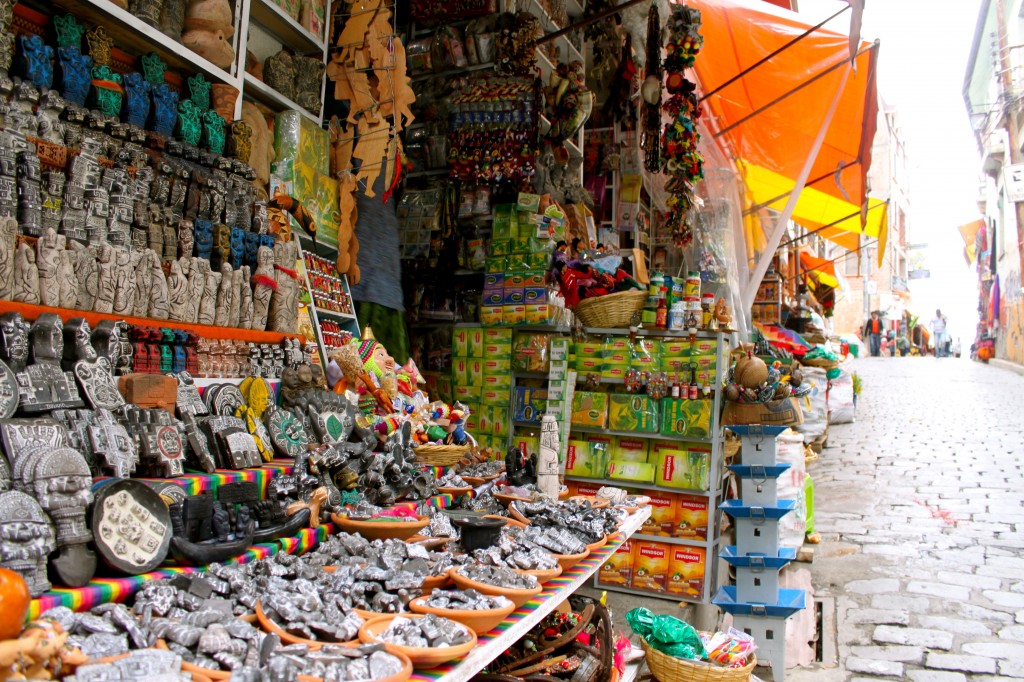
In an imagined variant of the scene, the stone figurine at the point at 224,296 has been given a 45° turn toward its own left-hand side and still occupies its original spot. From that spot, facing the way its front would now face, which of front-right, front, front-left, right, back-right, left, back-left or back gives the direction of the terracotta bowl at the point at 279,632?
right

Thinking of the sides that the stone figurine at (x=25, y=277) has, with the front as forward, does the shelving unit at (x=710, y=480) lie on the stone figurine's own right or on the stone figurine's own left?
on the stone figurine's own left

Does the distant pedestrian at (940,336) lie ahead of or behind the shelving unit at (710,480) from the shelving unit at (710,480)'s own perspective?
behind

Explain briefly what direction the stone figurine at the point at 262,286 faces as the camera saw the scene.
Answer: facing the viewer and to the right of the viewer

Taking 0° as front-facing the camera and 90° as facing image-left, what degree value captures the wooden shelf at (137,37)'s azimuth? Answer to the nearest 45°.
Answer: approximately 315°

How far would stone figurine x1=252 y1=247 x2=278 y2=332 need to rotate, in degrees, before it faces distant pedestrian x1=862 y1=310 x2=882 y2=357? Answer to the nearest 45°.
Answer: approximately 90° to its left

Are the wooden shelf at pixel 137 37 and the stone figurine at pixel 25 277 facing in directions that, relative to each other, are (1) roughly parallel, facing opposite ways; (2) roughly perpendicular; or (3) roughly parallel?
roughly parallel

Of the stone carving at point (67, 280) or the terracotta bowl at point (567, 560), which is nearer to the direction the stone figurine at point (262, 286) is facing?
the terracotta bowl

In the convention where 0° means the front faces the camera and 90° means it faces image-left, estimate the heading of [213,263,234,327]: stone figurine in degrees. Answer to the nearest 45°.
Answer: approximately 315°

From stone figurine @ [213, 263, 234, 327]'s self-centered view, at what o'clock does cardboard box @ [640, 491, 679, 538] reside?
The cardboard box is roughly at 10 o'clock from the stone figurine.

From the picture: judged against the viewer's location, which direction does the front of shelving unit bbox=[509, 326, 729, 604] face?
facing the viewer

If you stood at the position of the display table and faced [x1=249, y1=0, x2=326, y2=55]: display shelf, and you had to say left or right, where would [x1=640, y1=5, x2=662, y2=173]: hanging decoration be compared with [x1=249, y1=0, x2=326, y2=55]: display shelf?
right

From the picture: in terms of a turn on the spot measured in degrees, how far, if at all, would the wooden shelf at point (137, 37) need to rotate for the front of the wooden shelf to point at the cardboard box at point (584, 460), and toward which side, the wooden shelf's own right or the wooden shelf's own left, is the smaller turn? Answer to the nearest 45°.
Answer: approximately 45° to the wooden shelf's own left

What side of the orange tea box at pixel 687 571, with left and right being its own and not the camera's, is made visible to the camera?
front

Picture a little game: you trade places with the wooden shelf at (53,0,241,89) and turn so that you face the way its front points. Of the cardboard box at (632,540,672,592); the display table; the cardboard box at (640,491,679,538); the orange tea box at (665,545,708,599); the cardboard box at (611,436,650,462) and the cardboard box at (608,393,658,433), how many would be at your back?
0

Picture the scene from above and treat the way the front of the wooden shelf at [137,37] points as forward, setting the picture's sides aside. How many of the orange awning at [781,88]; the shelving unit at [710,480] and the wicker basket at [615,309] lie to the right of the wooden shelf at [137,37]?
0

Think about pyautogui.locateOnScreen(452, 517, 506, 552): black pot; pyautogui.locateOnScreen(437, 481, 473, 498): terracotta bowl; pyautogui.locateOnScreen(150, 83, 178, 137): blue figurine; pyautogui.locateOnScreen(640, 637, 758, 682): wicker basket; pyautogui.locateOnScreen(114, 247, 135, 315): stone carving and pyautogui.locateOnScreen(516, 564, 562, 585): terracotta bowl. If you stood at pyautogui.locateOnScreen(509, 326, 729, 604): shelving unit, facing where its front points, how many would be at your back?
0

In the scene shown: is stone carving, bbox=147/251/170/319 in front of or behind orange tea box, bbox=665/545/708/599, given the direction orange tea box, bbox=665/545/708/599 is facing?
in front

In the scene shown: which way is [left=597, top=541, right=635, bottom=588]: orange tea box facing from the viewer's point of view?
toward the camera
